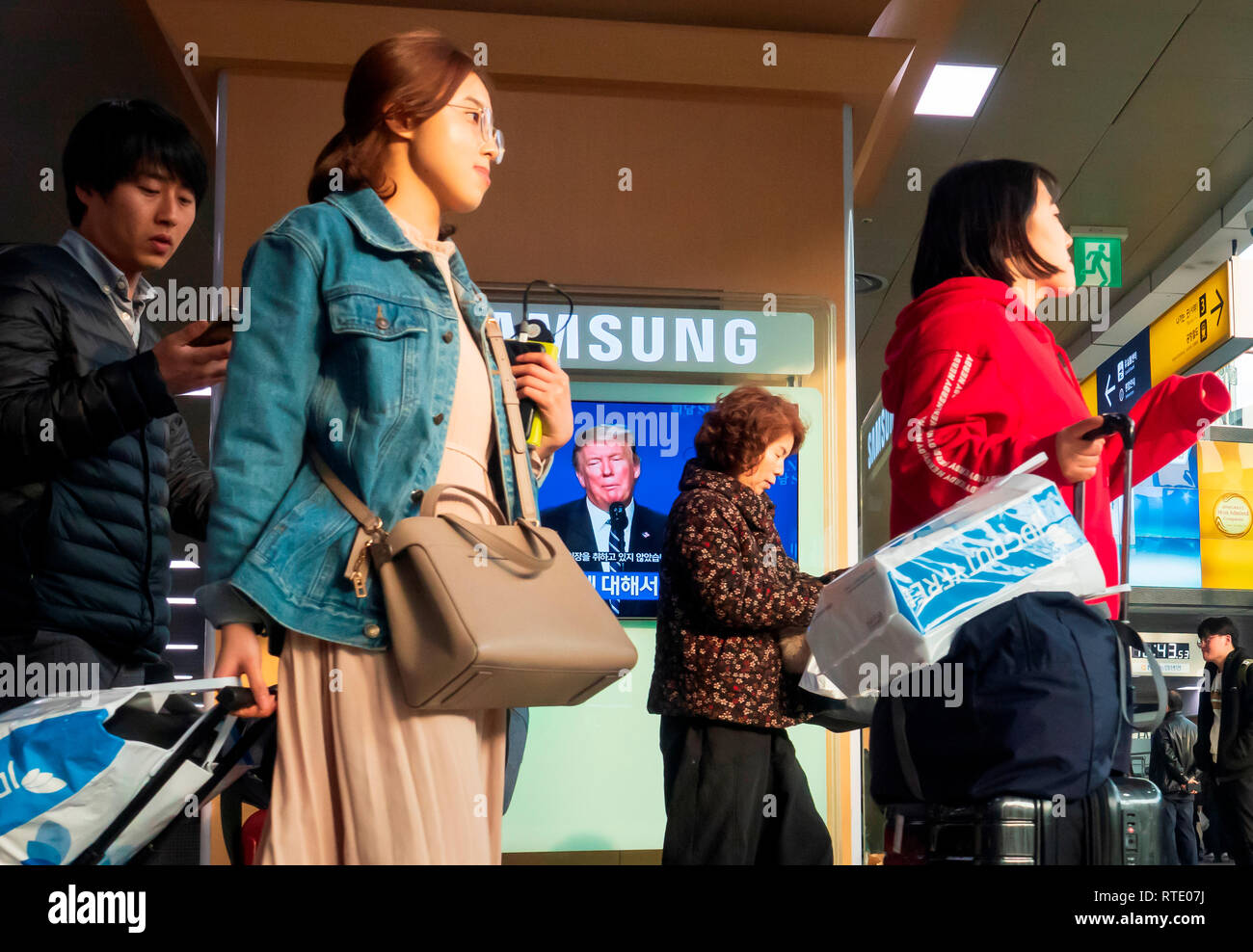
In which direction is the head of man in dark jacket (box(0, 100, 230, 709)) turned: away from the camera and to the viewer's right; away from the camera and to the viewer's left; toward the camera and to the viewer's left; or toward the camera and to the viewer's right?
toward the camera and to the viewer's right

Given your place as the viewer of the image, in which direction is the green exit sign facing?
facing the viewer

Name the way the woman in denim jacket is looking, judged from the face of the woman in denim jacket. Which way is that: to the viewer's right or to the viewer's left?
to the viewer's right

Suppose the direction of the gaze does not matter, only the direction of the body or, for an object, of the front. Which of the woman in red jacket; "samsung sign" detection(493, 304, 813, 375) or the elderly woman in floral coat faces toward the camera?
the samsung sign

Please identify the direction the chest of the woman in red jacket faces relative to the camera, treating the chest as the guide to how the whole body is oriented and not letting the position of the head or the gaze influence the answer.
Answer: to the viewer's right

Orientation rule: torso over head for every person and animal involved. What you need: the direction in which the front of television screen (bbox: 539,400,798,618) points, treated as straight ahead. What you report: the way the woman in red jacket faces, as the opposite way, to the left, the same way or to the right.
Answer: to the left

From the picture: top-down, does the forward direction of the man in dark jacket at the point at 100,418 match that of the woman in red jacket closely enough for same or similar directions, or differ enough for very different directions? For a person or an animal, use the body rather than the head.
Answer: same or similar directions

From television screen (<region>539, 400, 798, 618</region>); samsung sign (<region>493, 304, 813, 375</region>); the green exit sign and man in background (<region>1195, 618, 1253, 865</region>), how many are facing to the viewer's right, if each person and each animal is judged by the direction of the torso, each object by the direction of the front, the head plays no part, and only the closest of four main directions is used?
0

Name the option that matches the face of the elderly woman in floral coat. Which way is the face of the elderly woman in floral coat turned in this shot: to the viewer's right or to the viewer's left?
to the viewer's right

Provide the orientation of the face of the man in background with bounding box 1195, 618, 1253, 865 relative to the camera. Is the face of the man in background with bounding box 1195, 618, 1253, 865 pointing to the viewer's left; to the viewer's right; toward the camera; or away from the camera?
to the viewer's left

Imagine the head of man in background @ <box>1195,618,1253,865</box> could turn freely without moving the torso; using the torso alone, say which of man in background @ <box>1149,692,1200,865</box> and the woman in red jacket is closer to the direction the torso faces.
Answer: the woman in red jacket

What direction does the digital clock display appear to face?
toward the camera

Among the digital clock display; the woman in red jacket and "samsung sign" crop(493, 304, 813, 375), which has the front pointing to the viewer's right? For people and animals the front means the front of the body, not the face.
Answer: the woman in red jacket

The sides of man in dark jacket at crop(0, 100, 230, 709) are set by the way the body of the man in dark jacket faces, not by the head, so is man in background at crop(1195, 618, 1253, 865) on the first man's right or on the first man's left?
on the first man's left

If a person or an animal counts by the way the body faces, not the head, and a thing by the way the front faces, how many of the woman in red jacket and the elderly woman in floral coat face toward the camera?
0
